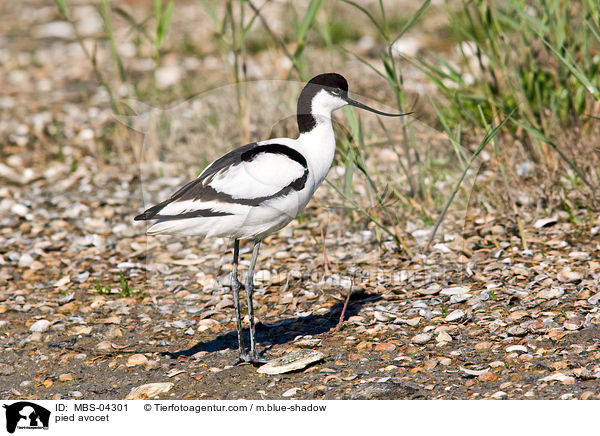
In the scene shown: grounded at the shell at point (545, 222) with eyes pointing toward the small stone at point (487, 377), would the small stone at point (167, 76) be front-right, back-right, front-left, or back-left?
back-right

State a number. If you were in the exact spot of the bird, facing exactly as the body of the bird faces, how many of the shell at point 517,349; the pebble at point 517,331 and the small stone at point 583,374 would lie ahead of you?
3

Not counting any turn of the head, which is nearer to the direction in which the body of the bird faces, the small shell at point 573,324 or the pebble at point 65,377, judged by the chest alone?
the small shell

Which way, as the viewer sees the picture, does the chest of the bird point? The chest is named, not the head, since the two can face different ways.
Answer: to the viewer's right

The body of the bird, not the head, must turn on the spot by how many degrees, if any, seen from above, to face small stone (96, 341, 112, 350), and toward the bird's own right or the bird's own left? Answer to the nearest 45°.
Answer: approximately 135° to the bird's own left

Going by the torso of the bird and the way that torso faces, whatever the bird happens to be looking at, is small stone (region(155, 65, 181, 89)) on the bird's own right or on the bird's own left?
on the bird's own left

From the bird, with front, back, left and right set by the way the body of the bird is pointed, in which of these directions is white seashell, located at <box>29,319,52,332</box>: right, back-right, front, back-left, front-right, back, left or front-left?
back-left

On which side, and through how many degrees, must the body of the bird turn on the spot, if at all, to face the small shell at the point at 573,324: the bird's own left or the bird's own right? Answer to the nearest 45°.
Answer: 0° — it already faces it

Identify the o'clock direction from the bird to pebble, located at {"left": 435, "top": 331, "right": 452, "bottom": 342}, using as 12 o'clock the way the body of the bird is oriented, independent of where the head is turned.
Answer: The pebble is roughly at 11 o'clock from the bird.

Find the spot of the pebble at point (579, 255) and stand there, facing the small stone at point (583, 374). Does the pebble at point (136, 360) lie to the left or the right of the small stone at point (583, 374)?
right
